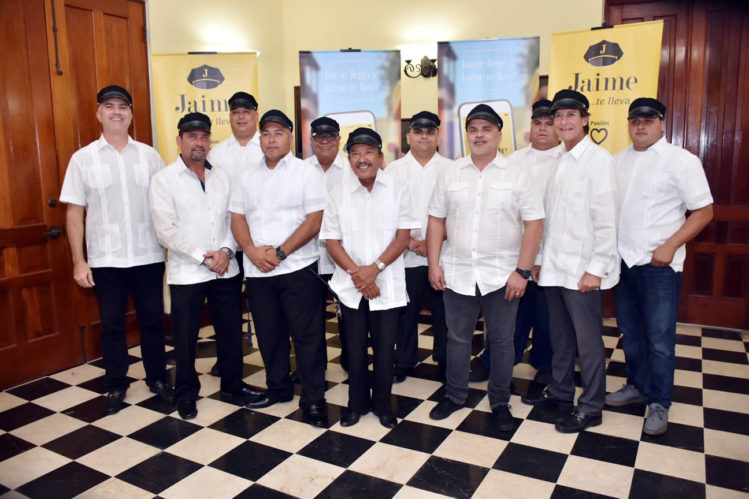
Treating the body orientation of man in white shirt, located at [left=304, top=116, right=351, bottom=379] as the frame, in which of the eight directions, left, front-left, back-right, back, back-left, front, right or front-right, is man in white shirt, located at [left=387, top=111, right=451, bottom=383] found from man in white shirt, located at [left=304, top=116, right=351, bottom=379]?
left

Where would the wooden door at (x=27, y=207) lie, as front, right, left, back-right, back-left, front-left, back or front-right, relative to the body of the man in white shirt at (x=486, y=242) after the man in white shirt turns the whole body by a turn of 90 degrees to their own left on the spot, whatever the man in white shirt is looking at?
back

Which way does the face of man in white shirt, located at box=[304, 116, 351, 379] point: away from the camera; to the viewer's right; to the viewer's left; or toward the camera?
toward the camera

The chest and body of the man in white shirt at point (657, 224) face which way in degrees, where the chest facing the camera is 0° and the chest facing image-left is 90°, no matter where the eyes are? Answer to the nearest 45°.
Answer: approximately 45°

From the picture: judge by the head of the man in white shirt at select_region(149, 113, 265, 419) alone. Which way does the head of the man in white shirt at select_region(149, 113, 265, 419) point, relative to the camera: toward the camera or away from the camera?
toward the camera

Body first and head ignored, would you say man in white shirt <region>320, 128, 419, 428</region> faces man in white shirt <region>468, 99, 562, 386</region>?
no

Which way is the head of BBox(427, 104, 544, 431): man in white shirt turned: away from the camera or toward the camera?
toward the camera

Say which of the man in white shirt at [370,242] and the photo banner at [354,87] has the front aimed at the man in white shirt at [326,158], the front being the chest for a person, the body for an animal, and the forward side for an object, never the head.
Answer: the photo banner

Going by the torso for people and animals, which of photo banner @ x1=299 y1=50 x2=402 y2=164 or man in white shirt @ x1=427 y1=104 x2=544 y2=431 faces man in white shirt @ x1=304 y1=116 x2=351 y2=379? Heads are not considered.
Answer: the photo banner

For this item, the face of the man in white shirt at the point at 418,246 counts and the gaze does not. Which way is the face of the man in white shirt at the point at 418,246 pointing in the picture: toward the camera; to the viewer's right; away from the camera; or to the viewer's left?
toward the camera

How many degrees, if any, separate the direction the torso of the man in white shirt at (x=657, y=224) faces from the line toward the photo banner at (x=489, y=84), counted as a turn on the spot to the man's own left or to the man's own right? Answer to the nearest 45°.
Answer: approximately 90° to the man's own right

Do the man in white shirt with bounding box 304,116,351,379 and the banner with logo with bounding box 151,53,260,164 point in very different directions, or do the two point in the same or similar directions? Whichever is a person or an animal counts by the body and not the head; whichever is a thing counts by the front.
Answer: same or similar directions

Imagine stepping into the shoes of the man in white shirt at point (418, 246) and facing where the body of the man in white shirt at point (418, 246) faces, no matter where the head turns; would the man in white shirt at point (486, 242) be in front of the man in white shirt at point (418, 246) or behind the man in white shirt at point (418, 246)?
in front

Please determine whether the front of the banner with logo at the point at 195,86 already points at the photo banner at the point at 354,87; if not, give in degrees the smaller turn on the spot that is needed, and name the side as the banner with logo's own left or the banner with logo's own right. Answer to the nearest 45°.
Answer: approximately 90° to the banner with logo's own left

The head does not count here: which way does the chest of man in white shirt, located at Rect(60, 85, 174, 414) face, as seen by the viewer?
toward the camera

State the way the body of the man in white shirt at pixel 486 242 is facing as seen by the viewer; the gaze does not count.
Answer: toward the camera

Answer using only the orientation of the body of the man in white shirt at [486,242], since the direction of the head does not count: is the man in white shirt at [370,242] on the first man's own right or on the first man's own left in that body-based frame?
on the first man's own right

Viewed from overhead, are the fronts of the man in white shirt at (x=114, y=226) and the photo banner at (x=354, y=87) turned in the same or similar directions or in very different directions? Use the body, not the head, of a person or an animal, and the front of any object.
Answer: same or similar directions

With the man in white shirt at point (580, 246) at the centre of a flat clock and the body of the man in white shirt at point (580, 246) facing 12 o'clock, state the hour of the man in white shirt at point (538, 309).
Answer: the man in white shirt at point (538, 309) is roughly at 4 o'clock from the man in white shirt at point (580, 246).

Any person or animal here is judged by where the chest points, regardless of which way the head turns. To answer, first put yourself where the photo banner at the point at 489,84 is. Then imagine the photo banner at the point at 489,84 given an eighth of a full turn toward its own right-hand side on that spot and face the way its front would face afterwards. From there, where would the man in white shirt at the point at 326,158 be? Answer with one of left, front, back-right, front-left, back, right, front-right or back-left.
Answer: front

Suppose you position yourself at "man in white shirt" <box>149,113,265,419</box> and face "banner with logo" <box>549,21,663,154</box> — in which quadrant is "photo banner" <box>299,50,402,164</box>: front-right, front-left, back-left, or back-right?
front-left
